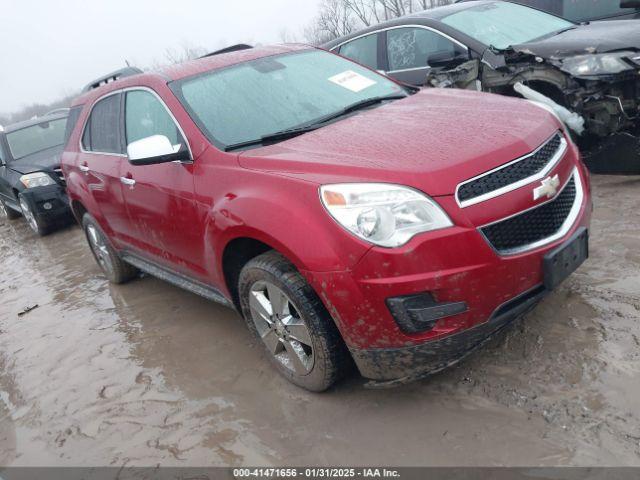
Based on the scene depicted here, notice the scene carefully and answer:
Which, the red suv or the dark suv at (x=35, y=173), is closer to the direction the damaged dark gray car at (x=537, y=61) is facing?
the red suv

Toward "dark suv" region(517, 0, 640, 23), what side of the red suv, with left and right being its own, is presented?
left

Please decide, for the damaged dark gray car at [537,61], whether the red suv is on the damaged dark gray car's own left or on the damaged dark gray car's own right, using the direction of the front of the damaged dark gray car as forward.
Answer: on the damaged dark gray car's own right

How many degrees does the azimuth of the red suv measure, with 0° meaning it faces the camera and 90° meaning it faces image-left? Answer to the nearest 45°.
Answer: approximately 315°

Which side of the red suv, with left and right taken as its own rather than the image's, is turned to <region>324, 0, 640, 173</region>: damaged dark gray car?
left

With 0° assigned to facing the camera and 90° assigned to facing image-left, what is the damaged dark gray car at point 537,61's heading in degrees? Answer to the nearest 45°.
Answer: approximately 315°

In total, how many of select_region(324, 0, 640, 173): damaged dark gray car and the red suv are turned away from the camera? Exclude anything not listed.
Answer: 0
